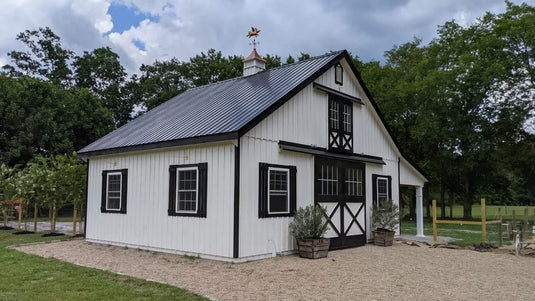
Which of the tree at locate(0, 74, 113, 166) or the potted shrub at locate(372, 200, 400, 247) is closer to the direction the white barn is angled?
the potted shrub

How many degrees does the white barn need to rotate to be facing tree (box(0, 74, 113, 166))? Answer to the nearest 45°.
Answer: approximately 180°

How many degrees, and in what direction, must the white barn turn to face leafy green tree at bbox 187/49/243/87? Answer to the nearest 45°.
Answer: approximately 135° to its left

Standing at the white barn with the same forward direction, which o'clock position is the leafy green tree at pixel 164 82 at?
The leafy green tree is roughly at 7 o'clock from the white barn.

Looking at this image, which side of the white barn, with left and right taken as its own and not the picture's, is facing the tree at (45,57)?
back

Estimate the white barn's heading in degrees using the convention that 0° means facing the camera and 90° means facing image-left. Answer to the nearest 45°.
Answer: approximately 315°
